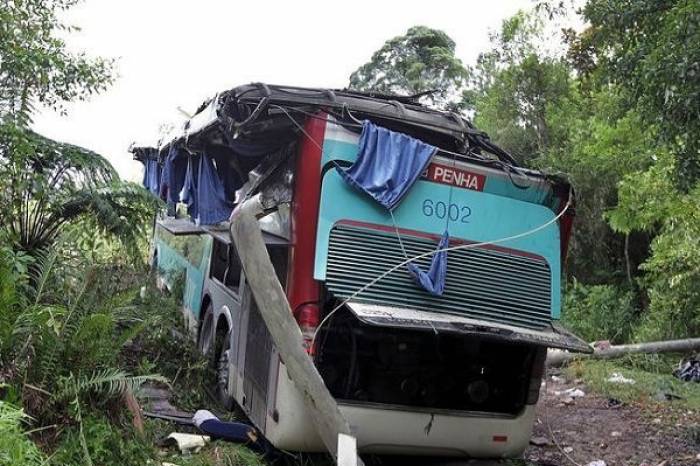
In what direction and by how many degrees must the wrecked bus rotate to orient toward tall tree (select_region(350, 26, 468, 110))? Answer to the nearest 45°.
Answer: approximately 45° to its right

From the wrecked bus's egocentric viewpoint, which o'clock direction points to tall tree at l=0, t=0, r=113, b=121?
The tall tree is roughly at 11 o'clock from the wrecked bus.

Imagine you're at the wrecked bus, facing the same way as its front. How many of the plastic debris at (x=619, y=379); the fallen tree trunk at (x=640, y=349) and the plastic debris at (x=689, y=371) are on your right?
3

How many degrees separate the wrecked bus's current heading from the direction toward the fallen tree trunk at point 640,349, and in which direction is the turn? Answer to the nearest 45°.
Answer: approximately 90° to its right

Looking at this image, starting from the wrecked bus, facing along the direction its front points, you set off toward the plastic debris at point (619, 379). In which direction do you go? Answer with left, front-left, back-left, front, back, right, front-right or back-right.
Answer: right

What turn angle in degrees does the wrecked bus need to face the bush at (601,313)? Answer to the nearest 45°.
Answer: approximately 90° to its right

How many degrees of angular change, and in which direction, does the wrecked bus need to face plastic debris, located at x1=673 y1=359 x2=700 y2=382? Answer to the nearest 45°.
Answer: approximately 90° to its right

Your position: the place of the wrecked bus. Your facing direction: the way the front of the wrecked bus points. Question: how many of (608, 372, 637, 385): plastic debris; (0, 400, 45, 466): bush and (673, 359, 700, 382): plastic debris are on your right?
2

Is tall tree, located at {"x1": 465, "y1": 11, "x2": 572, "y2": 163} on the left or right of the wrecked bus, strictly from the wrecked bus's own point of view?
on its right

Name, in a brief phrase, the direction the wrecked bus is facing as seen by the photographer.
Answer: facing away from the viewer and to the left of the viewer

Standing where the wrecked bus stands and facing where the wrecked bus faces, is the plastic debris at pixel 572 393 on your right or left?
on your right
